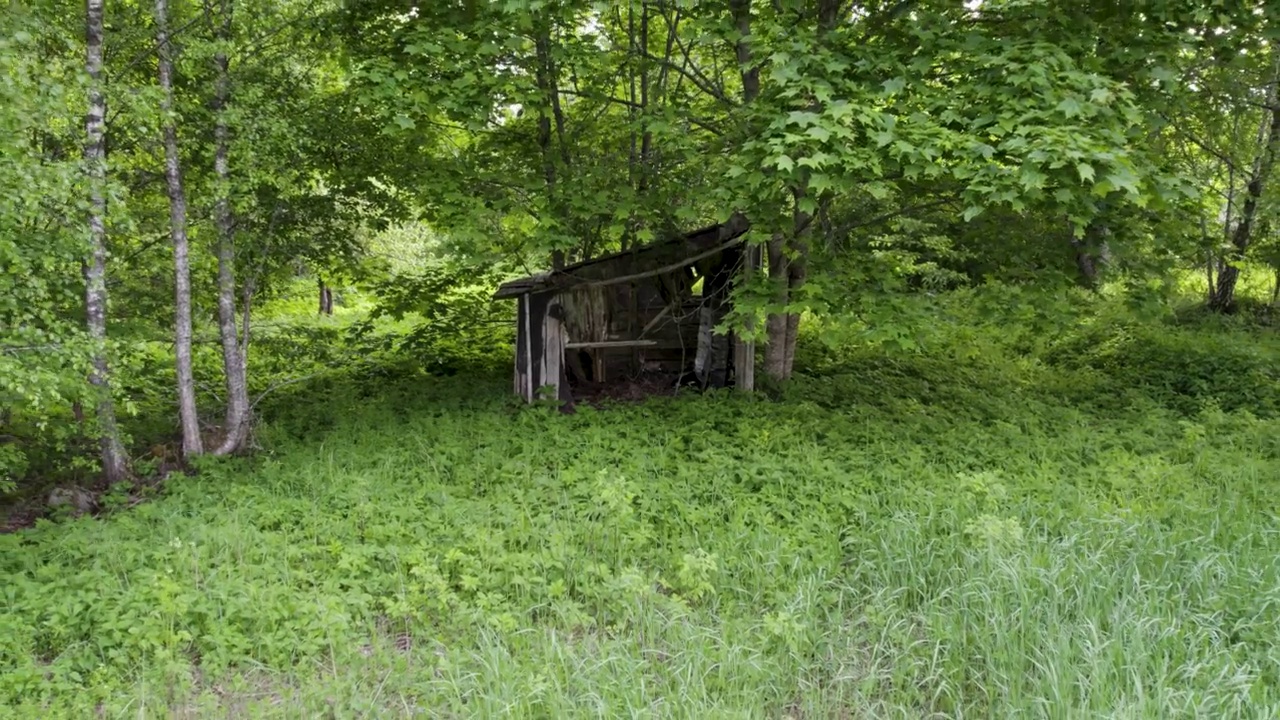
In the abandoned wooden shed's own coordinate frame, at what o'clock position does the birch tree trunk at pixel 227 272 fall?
The birch tree trunk is roughly at 2 o'clock from the abandoned wooden shed.

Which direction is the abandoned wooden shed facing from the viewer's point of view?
toward the camera

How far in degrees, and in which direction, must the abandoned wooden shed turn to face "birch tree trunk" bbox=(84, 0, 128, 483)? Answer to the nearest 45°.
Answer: approximately 45° to its right

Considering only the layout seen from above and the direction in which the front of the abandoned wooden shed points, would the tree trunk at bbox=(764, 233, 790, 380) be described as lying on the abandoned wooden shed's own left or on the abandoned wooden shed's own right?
on the abandoned wooden shed's own left

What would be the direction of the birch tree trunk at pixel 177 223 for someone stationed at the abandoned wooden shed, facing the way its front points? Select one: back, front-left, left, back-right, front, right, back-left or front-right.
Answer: front-right

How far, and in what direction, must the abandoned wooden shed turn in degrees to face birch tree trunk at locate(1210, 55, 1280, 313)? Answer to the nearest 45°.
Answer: approximately 90° to its left
